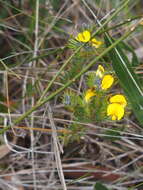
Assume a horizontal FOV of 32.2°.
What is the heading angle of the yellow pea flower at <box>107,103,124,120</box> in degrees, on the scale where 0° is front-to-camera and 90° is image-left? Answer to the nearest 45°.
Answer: approximately 0°
